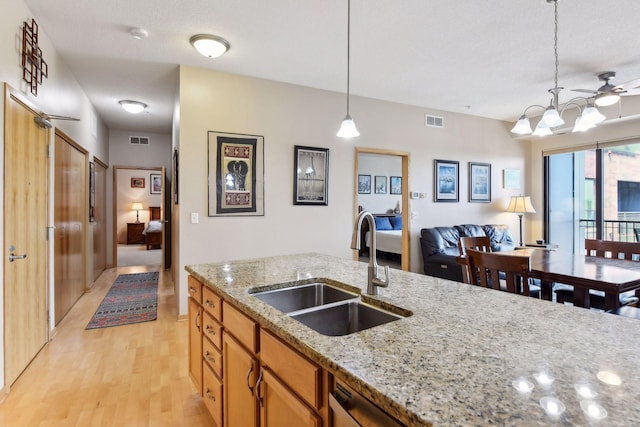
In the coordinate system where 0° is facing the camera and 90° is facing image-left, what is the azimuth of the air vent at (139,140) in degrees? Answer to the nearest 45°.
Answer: approximately 0°

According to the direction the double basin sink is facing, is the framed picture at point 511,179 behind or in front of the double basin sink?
behind

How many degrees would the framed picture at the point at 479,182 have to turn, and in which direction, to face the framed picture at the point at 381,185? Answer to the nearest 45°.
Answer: approximately 135° to its right

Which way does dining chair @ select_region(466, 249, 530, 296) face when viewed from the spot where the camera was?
facing away from the viewer and to the right of the viewer

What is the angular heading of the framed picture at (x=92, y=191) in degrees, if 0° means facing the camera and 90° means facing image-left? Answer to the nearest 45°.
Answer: approximately 270°

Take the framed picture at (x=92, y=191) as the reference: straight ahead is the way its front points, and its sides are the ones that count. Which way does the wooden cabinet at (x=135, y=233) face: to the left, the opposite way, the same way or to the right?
to the right

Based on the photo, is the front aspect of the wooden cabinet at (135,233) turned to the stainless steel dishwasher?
yes

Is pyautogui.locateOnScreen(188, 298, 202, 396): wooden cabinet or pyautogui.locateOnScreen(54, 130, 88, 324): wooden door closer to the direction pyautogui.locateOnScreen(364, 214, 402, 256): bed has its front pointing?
the wooden cabinet

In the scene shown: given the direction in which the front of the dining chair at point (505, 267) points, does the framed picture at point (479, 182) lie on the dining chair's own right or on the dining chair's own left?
on the dining chair's own left

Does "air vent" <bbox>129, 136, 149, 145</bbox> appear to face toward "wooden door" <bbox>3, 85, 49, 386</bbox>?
yes
